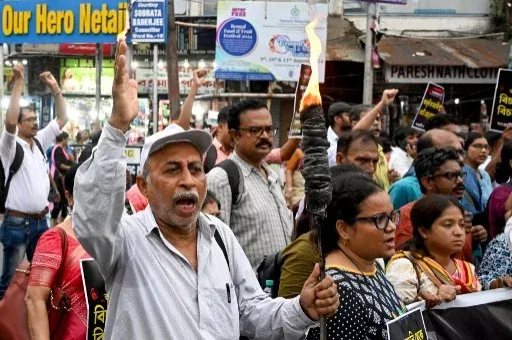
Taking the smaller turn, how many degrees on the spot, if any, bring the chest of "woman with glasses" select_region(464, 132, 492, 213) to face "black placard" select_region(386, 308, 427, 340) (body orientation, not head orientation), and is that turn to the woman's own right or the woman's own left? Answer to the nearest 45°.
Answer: approximately 45° to the woman's own right

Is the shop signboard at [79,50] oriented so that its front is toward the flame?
yes

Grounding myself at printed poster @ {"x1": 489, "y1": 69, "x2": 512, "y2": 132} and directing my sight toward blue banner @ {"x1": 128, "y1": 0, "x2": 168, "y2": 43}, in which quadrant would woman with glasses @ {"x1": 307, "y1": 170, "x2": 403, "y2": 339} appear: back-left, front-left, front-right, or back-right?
back-left

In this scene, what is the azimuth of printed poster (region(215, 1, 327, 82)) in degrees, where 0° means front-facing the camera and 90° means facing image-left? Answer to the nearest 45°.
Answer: approximately 0°

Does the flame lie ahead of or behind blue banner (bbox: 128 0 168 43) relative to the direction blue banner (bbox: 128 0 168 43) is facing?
ahead

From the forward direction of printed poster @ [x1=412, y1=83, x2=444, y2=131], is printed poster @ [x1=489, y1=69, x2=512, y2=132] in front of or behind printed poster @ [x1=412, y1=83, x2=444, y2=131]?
in front

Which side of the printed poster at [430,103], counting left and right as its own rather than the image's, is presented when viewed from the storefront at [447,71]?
back

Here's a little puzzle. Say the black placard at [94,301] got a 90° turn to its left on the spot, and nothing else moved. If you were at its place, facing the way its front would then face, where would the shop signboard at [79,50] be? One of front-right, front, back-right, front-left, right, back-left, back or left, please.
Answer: left

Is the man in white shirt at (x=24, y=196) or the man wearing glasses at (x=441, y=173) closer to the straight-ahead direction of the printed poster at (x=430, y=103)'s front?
the man wearing glasses

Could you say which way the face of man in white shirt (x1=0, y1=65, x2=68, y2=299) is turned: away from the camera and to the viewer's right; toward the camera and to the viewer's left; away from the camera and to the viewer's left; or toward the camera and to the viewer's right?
toward the camera and to the viewer's right

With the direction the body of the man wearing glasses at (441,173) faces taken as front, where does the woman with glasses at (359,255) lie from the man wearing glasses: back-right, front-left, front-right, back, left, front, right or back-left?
front-right
